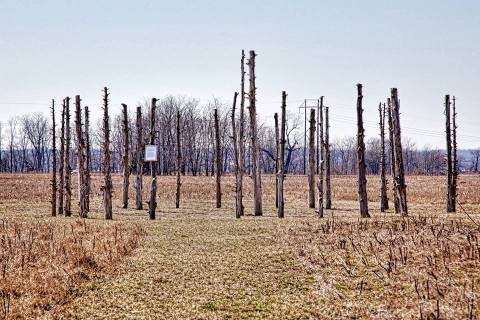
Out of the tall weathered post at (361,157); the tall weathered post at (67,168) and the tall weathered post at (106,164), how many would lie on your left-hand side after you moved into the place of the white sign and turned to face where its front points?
1

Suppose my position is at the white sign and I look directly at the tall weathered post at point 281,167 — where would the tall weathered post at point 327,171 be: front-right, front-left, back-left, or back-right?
front-left

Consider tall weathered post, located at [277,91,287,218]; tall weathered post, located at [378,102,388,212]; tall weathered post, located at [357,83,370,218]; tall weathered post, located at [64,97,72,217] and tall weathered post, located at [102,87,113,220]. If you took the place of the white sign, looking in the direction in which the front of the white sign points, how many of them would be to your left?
3

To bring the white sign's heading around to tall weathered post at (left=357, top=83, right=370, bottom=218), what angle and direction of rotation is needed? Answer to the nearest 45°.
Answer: approximately 90° to its left

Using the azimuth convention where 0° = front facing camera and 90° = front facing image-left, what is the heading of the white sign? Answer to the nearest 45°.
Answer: approximately 0°

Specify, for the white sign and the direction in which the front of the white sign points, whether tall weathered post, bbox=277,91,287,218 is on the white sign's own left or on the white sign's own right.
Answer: on the white sign's own left

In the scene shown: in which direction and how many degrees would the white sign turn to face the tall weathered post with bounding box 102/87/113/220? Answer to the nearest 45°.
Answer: approximately 90° to its right

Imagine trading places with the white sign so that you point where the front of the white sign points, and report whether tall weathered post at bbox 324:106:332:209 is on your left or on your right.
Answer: on your left

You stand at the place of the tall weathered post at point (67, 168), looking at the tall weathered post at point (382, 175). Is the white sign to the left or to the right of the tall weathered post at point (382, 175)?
right

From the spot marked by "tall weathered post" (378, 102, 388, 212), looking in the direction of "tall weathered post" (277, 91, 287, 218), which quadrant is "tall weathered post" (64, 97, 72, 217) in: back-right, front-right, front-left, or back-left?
front-right

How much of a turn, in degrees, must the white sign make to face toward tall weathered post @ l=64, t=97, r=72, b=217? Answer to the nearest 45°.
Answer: approximately 135° to its right

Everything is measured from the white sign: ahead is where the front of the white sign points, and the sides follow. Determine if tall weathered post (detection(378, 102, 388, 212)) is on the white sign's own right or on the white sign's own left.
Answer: on the white sign's own left
